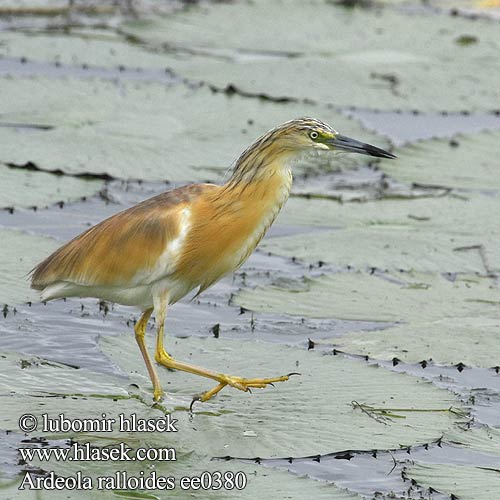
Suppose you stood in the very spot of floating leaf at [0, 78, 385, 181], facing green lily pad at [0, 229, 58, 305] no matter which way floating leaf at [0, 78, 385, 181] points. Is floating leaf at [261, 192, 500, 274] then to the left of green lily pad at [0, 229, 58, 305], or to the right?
left

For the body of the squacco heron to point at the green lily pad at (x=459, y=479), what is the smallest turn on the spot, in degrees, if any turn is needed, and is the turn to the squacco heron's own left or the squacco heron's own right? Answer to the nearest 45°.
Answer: approximately 45° to the squacco heron's own right

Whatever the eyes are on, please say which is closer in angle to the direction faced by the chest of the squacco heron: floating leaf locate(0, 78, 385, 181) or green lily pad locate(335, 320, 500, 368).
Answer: the green lily pad

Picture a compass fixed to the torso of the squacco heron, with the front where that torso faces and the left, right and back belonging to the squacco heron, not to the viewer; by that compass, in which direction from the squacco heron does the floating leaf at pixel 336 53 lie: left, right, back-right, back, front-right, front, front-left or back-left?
left

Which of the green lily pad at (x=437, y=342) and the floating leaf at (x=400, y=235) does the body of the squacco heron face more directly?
the green lily pad

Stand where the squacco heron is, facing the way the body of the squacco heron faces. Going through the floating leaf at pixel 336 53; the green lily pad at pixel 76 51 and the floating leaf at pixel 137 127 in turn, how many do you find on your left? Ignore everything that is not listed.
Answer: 3

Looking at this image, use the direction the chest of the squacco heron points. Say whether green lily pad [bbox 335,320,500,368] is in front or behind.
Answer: in front

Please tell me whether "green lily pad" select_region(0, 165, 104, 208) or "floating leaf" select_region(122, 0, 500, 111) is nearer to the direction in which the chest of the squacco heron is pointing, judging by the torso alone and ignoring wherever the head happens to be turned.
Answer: the floating leaf

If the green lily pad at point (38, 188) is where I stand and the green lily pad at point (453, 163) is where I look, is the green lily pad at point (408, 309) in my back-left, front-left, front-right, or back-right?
front-right

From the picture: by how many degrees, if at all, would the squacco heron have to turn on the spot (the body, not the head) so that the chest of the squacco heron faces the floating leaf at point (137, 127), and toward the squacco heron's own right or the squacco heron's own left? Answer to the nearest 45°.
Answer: approximately 90° to the squacco heron's own left

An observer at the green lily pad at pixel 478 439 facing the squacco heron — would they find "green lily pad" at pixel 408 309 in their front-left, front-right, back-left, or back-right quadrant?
front-right

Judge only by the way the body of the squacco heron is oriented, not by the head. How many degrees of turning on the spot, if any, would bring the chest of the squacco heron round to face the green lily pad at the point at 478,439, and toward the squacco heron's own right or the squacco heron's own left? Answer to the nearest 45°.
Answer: approximately 45° to the squacco heron's own right

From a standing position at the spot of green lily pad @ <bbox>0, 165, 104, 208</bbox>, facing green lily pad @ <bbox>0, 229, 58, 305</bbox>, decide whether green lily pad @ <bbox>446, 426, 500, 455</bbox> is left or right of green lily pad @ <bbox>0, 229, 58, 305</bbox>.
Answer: left

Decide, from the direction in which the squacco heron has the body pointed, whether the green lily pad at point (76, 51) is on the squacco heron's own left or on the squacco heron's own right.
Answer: on the squacco heron's own left

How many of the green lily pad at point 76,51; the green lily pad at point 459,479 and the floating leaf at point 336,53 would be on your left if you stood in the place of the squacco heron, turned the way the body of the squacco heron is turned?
2

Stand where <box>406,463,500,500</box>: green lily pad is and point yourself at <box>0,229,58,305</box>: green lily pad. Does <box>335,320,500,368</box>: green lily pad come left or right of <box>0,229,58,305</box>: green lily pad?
right

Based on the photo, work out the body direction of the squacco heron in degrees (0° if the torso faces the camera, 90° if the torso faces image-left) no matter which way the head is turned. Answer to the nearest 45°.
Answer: approximately 270°

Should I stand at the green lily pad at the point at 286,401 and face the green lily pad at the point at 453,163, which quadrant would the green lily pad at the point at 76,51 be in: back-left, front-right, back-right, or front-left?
front-left

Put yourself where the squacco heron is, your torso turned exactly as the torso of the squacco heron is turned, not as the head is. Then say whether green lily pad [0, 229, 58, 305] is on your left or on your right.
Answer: on your left
